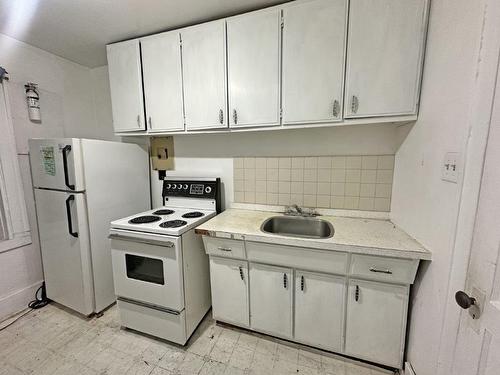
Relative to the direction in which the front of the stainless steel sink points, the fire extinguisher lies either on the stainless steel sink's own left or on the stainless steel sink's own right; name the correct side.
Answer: on the stainless steel sink's own right

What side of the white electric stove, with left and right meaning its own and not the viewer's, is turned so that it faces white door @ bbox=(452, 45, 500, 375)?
left

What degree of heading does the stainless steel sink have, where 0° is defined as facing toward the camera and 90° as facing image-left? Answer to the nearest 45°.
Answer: approximately 0°

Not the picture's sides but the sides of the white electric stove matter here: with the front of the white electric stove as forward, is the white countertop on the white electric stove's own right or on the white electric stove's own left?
on the white electric stove's own left

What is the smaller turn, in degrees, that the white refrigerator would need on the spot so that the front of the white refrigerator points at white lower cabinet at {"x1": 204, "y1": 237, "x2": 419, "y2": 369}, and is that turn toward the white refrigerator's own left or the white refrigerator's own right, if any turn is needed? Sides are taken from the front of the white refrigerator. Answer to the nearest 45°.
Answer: approximately 90° to the white refrigerator's own left

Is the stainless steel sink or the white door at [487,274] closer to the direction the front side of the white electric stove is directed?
the white door

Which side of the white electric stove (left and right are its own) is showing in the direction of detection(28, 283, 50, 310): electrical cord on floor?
right
